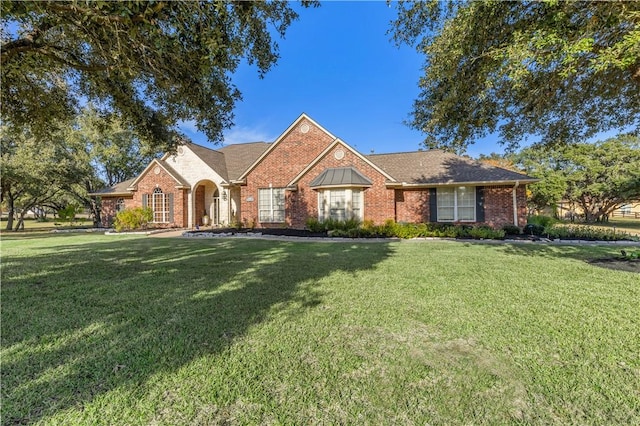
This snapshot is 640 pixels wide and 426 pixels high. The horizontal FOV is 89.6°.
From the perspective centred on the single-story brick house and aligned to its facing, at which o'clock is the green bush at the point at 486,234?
The green bush is roughly at 10 o'clock from the single-story brick house.

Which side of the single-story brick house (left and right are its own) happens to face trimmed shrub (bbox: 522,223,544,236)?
left

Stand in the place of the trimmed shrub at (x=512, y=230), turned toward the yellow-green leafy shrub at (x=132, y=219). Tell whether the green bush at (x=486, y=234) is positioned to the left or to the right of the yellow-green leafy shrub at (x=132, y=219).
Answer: left

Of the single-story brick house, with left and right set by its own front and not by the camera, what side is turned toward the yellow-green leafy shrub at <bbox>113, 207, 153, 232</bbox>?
right

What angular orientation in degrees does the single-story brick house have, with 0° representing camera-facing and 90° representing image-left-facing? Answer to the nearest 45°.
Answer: approximately 0°

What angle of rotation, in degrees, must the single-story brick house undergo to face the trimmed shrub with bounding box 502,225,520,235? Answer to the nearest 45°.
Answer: approximately 90° to its left

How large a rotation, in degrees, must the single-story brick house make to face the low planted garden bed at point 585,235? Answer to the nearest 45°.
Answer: approximately 45° to its left
